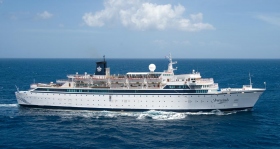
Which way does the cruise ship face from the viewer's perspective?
to the viewer's right
